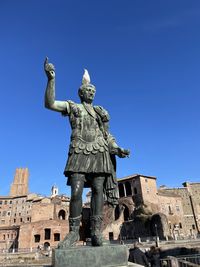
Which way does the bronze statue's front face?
toward the camera
